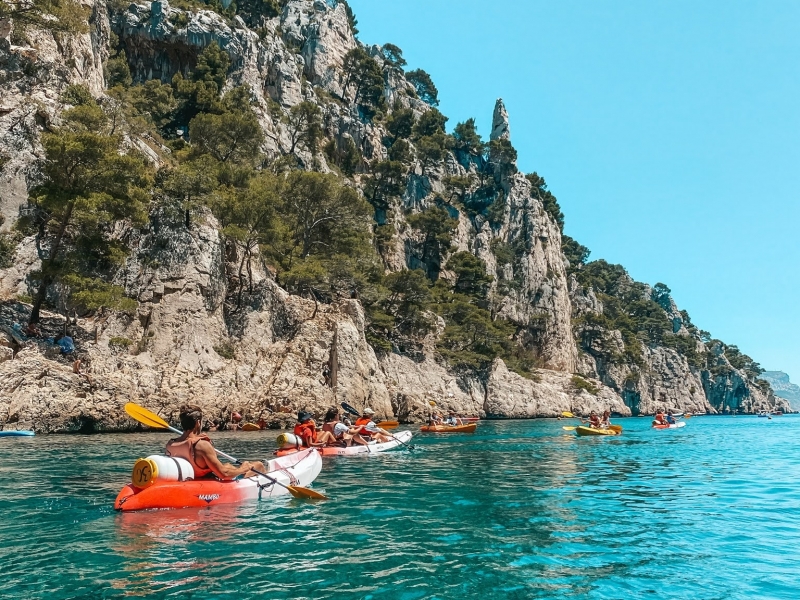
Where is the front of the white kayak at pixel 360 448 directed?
to the viewer's right

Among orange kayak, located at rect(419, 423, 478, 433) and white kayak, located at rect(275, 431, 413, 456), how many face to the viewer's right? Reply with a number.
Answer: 2

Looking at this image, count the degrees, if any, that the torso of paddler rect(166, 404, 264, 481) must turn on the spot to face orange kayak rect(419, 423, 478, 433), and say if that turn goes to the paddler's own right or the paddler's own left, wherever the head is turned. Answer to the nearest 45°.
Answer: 0° — they already face it

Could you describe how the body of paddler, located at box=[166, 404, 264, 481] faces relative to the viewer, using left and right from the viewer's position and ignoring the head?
facing away from the viewer and to the right of the viewer

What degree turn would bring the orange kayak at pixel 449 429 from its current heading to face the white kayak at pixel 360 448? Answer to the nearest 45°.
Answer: approximately 90° to its right

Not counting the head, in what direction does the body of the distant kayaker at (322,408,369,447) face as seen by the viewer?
to the viewer's right

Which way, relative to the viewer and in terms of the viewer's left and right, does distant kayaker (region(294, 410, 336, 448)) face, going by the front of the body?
facing to the right of the viewer

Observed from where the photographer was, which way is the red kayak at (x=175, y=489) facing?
facing away from the viewer and to the right of the viewer

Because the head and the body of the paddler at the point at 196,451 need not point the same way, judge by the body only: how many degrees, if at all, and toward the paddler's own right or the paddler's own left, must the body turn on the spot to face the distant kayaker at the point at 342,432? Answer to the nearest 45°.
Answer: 0° — they already face them

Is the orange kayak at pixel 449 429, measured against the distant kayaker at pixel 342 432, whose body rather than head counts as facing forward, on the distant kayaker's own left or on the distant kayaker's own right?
on the distant kayaker's own left

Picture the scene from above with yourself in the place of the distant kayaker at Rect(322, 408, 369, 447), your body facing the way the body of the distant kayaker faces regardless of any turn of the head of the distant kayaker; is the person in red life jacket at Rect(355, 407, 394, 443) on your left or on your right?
on your left

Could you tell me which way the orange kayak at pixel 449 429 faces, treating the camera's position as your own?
facing to the right of the viewer

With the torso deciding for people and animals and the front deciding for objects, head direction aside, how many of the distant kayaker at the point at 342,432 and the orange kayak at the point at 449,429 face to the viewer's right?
2
